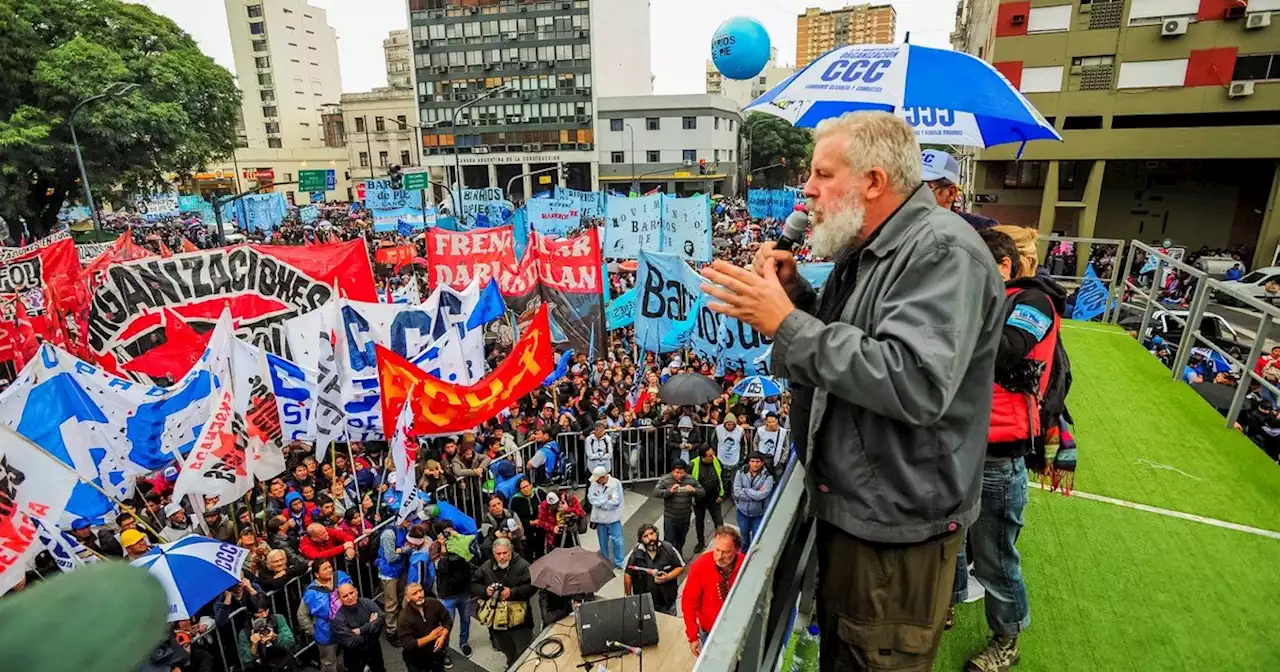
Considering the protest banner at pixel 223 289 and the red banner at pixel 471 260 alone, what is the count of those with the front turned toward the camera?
2

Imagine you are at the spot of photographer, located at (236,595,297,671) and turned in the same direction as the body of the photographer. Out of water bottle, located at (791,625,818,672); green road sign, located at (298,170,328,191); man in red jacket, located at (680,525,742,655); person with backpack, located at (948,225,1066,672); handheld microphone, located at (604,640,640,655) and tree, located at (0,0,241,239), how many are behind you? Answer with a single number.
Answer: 2

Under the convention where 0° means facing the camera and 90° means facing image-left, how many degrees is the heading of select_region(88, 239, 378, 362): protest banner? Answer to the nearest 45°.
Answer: approximately 0°

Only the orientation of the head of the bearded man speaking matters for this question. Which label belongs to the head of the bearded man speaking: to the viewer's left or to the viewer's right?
to the viewer's left

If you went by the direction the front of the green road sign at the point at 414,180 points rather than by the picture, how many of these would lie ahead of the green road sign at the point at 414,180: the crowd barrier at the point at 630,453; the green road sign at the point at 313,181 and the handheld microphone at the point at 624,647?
2

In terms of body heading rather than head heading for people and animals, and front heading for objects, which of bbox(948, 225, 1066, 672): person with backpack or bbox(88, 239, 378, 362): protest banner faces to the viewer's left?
the person with backpack

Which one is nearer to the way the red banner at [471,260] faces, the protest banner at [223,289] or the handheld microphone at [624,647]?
the handheld microphone

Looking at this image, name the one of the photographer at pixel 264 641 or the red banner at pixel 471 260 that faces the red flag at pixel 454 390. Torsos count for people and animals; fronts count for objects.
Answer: the red banner

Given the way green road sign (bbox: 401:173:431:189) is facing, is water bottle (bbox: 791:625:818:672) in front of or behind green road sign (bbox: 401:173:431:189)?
in front

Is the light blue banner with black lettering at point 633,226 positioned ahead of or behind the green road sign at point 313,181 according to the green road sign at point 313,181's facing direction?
ahead

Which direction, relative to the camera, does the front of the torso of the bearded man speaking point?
to the viewer's left
